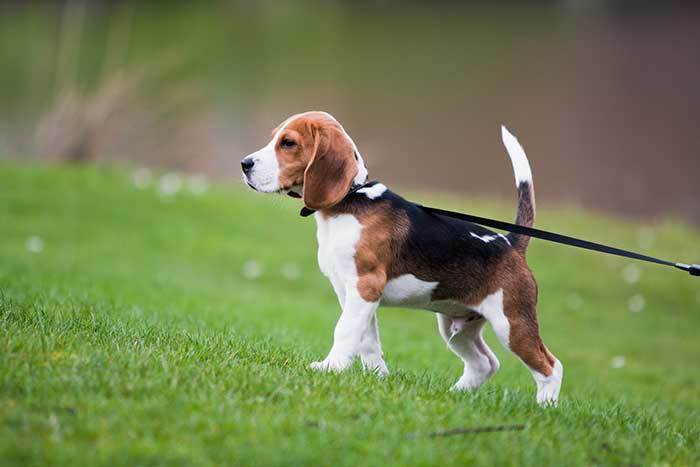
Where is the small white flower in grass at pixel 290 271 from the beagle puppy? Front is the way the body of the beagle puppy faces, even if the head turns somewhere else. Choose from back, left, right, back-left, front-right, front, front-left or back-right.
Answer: right

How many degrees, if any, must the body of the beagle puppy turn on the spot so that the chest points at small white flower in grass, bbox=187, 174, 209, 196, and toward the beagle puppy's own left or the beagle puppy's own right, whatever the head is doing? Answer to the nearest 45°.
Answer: approximately 90° to the beagle puppy's own right

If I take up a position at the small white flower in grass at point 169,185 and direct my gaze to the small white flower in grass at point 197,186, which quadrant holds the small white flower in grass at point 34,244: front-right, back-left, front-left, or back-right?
back-right

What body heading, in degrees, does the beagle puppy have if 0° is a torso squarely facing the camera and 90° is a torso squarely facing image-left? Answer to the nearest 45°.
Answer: approximately 90°

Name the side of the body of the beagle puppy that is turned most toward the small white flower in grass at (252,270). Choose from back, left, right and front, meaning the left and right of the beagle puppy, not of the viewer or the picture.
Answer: right

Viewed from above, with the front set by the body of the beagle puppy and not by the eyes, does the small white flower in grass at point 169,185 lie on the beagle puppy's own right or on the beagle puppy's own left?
on the beagle puppy's own right

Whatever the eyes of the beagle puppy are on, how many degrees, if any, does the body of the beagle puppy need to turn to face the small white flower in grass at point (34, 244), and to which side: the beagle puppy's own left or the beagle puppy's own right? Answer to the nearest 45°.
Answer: approximately 45° to the beagle puppy's own right

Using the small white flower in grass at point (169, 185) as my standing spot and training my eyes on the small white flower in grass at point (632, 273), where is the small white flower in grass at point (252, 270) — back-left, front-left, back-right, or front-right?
front-right

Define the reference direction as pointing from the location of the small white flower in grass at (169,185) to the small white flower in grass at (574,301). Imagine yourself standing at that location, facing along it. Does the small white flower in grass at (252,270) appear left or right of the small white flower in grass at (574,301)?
right

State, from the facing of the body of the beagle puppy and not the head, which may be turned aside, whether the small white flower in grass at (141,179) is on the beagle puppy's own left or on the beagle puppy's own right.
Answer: on the beagle puppy's own right

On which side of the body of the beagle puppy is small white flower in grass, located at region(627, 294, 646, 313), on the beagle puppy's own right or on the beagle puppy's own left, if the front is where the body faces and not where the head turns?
on the beagle puppy's own right
